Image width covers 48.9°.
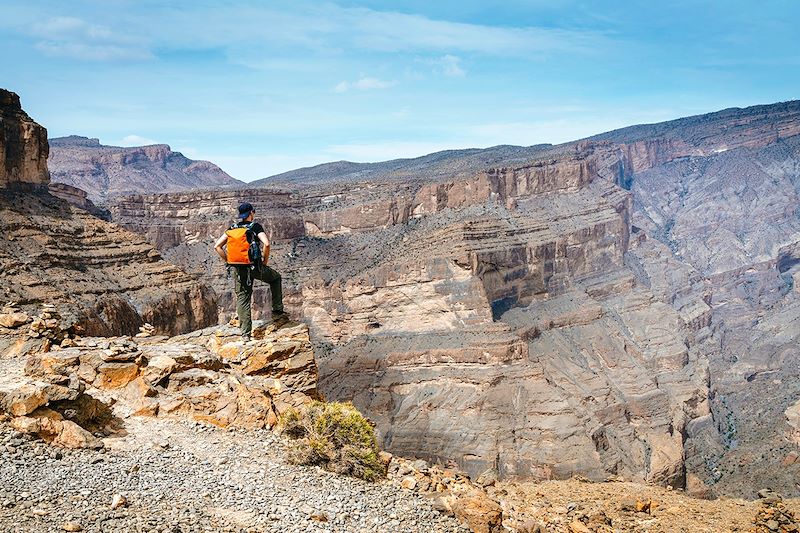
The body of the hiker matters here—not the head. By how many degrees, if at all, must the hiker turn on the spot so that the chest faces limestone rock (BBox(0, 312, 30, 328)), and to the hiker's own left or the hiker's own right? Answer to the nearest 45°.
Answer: approximately 90° to the hiker's own left

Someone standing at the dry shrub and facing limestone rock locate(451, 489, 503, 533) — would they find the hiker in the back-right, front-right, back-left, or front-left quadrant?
back-left

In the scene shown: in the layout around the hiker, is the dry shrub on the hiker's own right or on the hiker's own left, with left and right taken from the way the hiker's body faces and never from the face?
on the hiker's own right

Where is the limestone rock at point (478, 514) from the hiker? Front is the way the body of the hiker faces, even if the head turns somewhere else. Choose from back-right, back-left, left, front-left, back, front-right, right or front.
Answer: right

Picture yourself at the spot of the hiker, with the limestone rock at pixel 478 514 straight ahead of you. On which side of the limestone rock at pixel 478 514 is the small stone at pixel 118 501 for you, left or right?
right

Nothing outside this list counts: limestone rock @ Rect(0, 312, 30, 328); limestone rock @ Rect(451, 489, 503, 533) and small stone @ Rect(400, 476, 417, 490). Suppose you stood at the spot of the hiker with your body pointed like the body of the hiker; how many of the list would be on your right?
2

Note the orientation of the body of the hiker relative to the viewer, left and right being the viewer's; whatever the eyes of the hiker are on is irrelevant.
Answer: facing away from the viewer and to the right of the viewer
